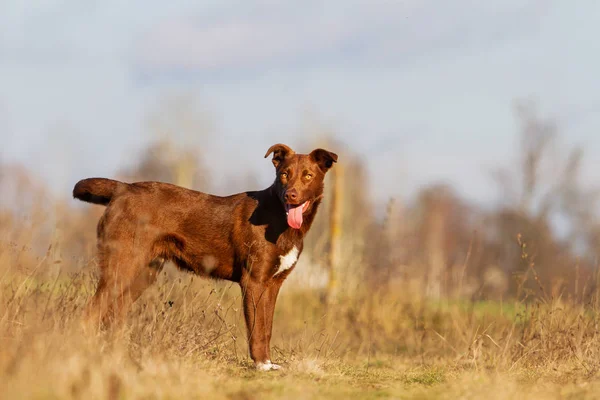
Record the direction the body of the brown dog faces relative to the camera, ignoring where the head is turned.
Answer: to the viewer's right
